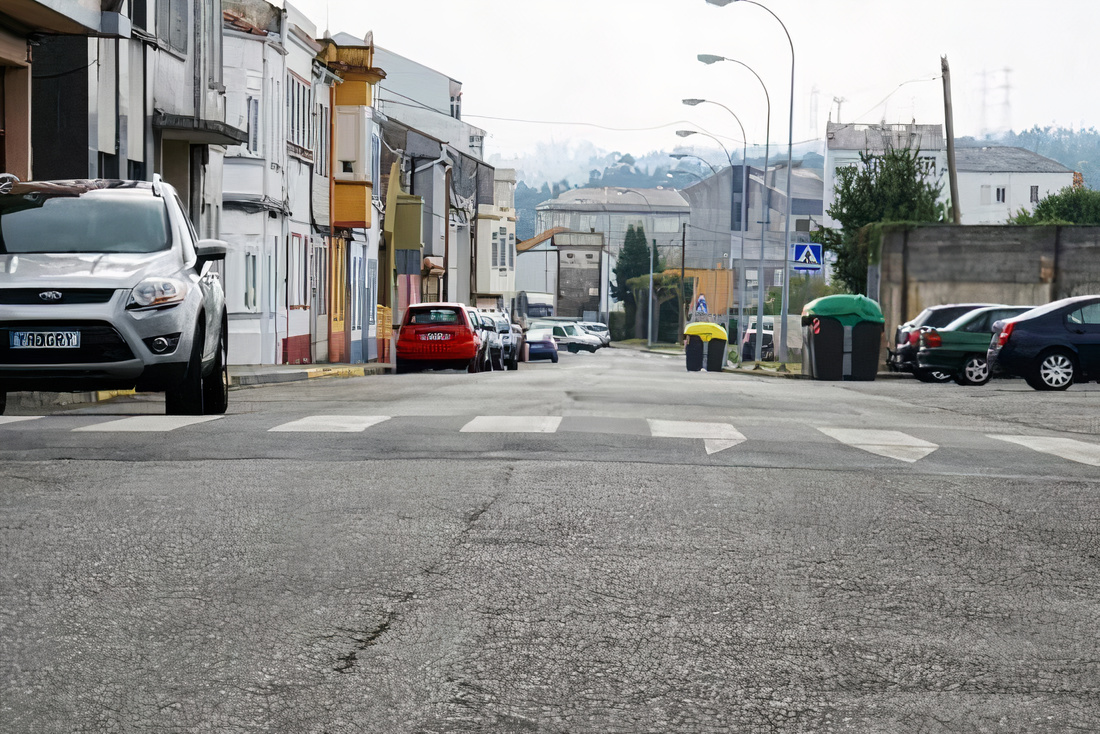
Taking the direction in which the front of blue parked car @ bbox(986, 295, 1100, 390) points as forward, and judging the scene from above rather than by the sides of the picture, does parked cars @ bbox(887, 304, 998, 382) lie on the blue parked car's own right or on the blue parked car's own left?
on the blue parked car's own left

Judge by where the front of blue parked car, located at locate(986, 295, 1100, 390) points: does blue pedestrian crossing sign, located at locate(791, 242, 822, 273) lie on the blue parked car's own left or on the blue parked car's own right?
on the blue parked car's own left

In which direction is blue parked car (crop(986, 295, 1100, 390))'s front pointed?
to the viewer's right

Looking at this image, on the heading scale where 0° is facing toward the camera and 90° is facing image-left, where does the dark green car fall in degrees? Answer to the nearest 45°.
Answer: approximately 270°

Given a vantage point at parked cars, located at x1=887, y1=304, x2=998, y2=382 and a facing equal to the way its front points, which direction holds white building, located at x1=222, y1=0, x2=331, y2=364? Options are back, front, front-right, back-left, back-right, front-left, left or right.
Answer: back

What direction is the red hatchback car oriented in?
away from the camera

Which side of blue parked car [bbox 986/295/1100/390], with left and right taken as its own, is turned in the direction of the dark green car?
left

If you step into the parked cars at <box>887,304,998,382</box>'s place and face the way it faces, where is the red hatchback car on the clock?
The red hatchback car is roughly at 6 o'clock from the parked cars.

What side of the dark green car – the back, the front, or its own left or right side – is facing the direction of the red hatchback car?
back
